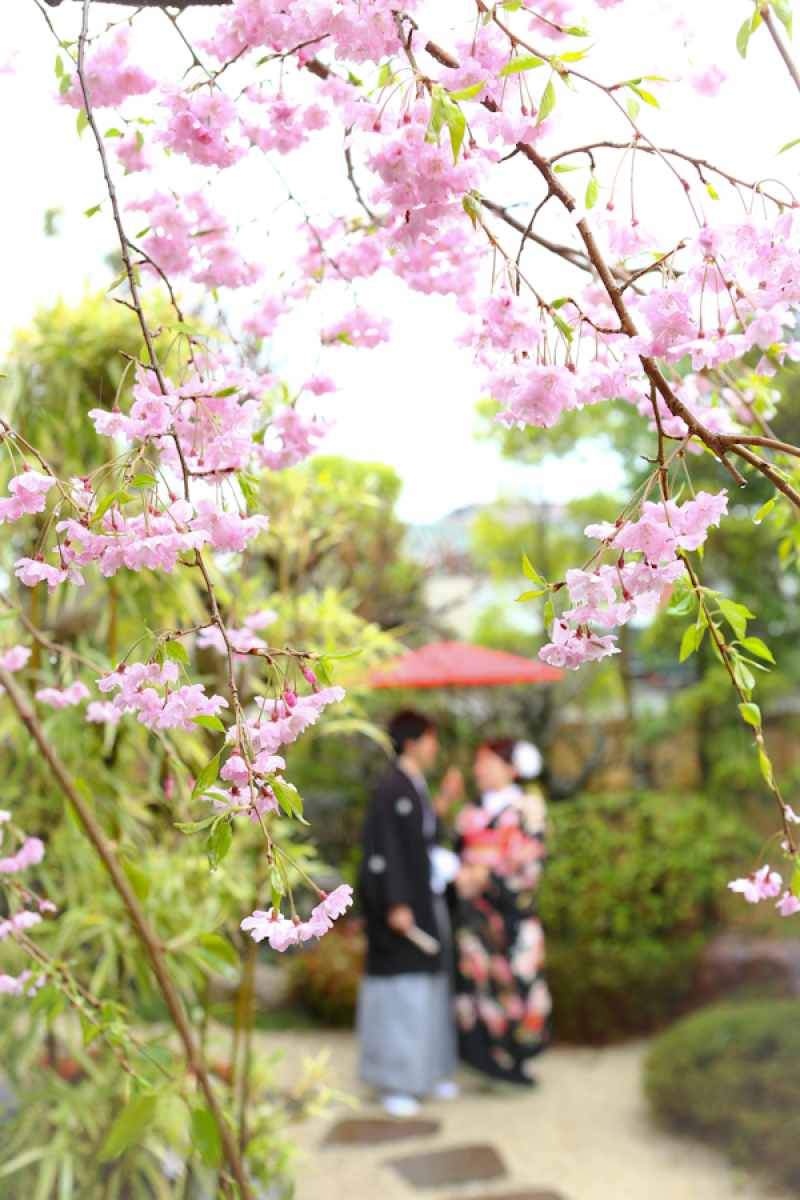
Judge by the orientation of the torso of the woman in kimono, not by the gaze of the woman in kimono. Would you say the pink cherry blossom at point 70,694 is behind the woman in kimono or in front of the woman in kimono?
in front

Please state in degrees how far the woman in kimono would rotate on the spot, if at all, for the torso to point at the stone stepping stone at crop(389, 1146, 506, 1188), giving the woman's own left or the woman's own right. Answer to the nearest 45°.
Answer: approximately 45° to the woman's own left

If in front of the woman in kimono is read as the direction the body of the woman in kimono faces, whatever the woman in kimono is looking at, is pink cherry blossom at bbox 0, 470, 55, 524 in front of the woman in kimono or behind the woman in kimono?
in front

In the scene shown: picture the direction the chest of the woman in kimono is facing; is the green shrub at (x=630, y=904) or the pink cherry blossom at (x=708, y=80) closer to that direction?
the pink cherry blossom

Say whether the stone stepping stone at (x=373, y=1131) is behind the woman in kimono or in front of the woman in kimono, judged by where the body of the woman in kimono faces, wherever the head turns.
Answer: in front

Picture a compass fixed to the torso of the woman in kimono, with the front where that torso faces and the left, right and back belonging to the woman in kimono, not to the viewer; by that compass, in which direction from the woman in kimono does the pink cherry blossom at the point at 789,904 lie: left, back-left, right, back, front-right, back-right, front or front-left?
front-left

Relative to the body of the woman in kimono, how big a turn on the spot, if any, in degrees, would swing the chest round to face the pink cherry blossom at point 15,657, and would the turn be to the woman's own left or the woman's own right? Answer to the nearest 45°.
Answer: approximately 45° to the woman's own left

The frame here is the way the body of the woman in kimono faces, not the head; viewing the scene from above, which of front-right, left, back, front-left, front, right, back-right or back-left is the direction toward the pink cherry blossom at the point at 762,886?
front-left

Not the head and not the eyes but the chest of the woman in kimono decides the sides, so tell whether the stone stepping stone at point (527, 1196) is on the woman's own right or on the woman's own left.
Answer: on the woman's own left

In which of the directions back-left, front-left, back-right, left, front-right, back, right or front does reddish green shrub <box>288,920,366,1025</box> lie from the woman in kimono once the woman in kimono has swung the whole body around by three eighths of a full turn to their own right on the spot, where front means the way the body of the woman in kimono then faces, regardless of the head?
front-left

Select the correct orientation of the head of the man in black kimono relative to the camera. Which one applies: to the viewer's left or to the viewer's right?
to the viewer's right

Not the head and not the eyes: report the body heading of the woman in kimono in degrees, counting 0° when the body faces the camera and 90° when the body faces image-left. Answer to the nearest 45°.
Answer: approximately 45°

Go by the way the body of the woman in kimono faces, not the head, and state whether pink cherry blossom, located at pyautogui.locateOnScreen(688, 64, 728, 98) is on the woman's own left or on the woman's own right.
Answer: on the woman's own left
